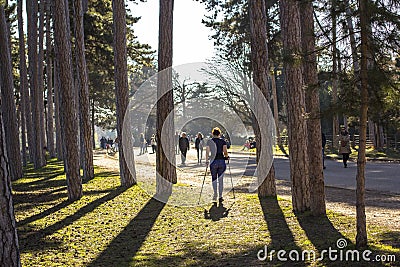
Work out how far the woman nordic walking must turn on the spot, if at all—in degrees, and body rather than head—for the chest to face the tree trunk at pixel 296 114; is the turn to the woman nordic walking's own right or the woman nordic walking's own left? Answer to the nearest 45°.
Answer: approximately 135° to the woman nordic walking's own right

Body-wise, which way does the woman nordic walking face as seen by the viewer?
away from the camera

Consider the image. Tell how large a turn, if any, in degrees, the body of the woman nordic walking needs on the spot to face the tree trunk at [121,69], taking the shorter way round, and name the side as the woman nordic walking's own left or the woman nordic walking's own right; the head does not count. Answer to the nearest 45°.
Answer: approximately 45° to the woman nordic walking's own left

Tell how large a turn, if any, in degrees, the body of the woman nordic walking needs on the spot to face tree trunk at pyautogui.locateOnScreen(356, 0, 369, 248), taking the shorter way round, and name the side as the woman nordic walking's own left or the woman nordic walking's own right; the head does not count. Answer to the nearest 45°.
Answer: approximately 180°

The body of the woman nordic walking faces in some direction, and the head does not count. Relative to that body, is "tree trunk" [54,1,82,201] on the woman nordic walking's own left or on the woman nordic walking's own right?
on the woman nordic walking's own left
